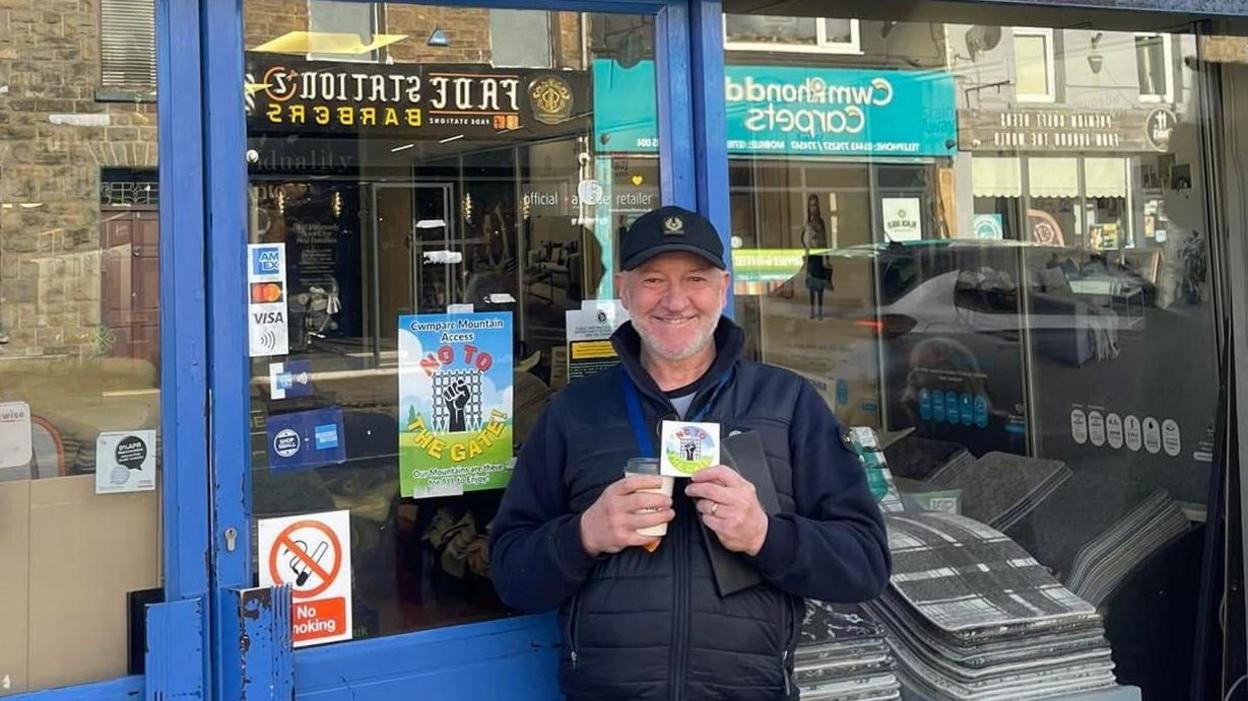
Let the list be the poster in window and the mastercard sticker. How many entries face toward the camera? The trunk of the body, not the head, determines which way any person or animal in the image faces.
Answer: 2

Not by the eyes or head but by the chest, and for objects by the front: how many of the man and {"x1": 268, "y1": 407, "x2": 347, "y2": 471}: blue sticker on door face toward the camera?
2

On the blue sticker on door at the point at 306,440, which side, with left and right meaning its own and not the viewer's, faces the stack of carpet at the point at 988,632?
left

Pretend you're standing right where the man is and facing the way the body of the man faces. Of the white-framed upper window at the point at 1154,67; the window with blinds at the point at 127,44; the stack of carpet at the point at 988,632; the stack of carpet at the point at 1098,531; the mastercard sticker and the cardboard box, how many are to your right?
3

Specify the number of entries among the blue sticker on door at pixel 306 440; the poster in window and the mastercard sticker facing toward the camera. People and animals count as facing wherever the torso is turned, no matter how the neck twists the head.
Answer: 3

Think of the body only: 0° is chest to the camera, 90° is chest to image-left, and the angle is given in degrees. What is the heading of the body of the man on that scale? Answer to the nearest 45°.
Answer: approximately 0°
